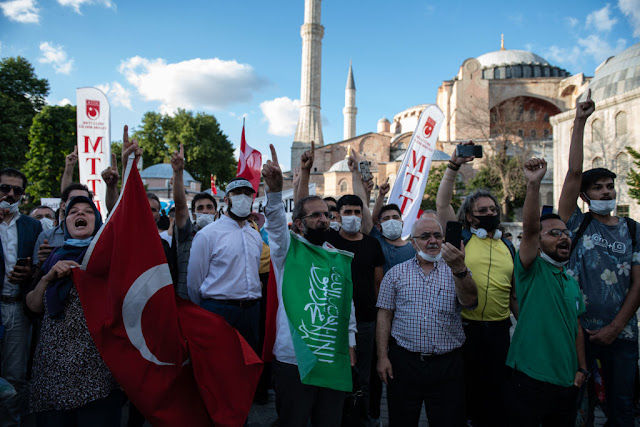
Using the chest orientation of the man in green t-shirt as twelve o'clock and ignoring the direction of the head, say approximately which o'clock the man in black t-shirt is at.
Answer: The man in black t-shirt is roughly at 5 o'clock from the man in green t-shirt.

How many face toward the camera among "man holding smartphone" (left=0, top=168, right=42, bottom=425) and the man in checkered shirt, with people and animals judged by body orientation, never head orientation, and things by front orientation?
2

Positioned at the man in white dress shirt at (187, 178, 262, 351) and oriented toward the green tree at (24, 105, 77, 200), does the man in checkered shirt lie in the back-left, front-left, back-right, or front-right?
back-right

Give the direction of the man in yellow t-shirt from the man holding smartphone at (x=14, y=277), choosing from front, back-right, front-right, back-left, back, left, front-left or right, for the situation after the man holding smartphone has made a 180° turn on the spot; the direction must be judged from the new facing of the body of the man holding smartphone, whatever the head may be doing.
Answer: back-right

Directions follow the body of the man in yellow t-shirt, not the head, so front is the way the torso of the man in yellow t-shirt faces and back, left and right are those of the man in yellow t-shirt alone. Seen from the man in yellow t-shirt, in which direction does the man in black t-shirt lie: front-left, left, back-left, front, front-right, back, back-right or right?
right

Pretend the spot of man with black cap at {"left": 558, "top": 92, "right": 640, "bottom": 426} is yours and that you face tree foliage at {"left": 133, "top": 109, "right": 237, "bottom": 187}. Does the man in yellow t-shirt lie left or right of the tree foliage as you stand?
left

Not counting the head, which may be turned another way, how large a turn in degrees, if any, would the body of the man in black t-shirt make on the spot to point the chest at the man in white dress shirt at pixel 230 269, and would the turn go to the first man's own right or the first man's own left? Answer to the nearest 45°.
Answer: approximately 90° to the first man's own right

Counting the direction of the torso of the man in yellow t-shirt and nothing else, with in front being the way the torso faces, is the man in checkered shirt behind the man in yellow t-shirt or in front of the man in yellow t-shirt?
in front

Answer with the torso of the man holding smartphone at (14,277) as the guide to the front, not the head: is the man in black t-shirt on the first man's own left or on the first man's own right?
on the first man's own left

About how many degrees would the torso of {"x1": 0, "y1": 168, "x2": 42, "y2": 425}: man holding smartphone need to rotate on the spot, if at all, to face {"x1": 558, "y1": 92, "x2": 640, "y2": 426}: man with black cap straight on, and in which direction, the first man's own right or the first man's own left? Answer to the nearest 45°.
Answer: approximately 45° to the first man's own left

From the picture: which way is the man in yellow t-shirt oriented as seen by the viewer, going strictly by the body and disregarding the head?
toward the camera

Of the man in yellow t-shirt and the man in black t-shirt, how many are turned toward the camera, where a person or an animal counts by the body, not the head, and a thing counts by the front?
2

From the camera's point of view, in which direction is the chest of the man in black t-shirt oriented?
toward the camera

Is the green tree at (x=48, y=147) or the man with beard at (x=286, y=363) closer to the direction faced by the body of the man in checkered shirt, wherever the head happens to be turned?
the man with beard

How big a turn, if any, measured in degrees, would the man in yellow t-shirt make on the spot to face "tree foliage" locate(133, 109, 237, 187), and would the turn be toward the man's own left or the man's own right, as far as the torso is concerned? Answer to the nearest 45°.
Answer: approximately 135° to the man's own right

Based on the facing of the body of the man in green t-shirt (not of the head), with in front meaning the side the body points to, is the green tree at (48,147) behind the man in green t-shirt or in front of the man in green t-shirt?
behind

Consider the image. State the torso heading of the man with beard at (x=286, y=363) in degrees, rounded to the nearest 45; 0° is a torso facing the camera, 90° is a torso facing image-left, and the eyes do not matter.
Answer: approximately 315°

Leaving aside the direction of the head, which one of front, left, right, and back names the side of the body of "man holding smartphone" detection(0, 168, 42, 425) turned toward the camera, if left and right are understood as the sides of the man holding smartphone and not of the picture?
front
